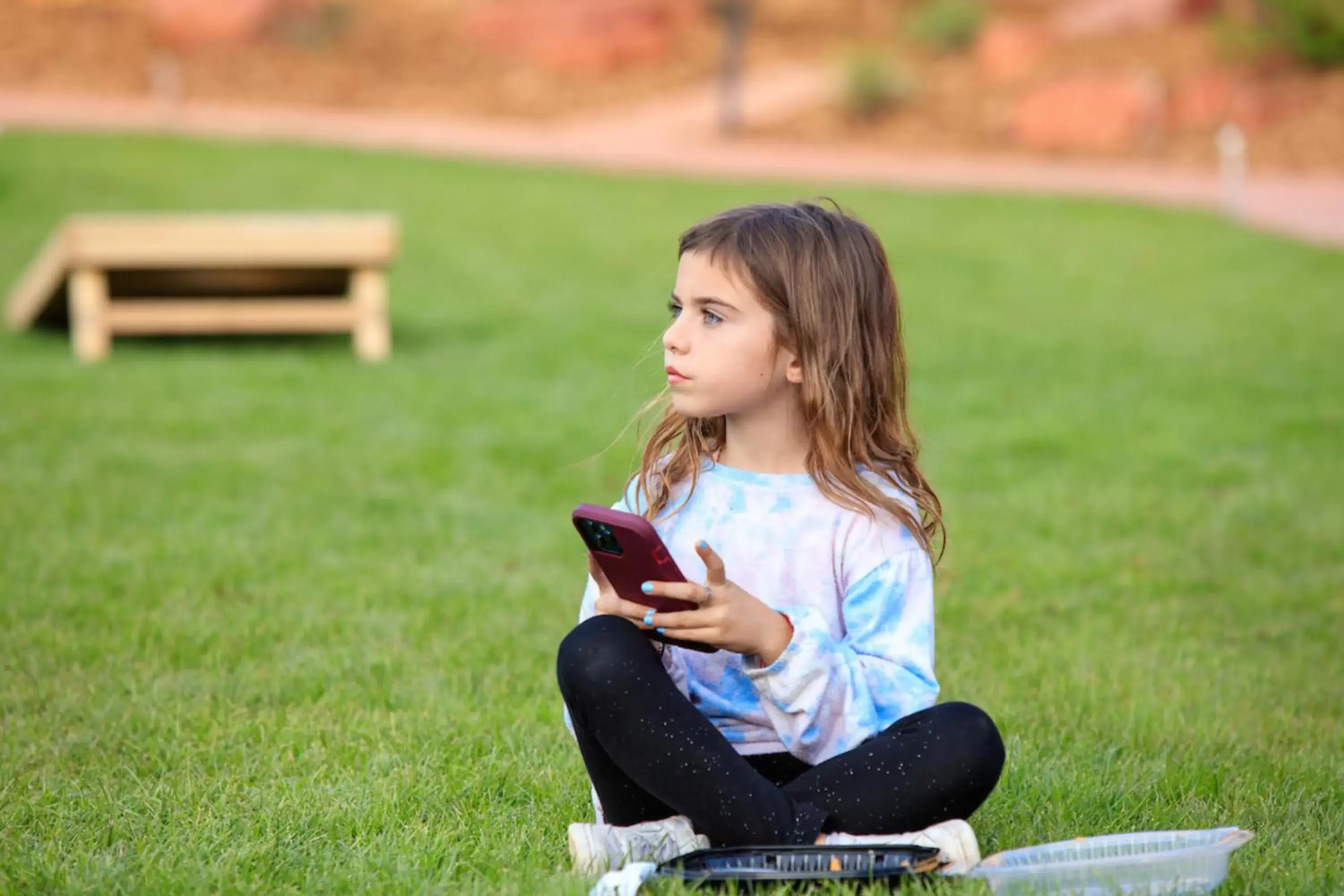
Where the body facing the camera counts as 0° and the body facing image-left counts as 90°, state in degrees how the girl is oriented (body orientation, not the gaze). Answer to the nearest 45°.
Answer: approximately 45°

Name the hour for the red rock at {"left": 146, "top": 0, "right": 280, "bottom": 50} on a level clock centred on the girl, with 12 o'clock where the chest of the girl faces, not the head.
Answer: The red rock is roughly at 4 o'clock from the girl.

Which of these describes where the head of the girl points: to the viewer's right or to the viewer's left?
to the viewer's left

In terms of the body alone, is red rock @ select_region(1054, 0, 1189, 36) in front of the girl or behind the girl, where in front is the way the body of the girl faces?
behind

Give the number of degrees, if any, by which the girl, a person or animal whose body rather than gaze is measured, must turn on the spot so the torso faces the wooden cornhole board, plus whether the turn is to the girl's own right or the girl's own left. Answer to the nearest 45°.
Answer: approximately 90° to the girl's own right

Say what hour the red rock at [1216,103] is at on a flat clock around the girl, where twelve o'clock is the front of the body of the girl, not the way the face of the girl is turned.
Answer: The red rock is roughly at 5 o'clock from the girl.

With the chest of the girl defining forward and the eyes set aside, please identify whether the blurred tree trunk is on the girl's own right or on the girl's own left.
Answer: on the girl's own right

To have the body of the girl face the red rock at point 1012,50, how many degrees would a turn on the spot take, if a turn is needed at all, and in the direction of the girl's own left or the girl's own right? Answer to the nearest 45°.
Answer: approximately 135° to the girl's own right

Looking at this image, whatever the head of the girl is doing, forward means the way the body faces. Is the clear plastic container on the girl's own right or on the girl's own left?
on the girl's own left
